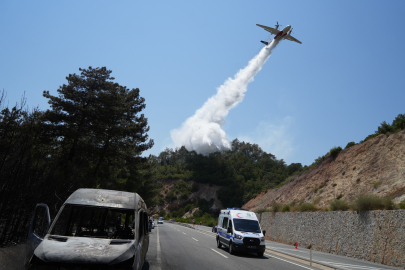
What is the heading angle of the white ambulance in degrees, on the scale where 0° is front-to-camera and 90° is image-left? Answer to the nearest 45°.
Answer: approximately 315°

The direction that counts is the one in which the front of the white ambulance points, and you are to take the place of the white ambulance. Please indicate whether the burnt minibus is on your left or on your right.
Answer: on your right

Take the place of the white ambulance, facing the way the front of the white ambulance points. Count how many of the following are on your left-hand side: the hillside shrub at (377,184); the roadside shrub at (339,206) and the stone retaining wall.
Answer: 3

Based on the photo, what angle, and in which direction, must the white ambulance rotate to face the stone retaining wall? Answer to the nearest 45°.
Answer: approximately 90° to its left
